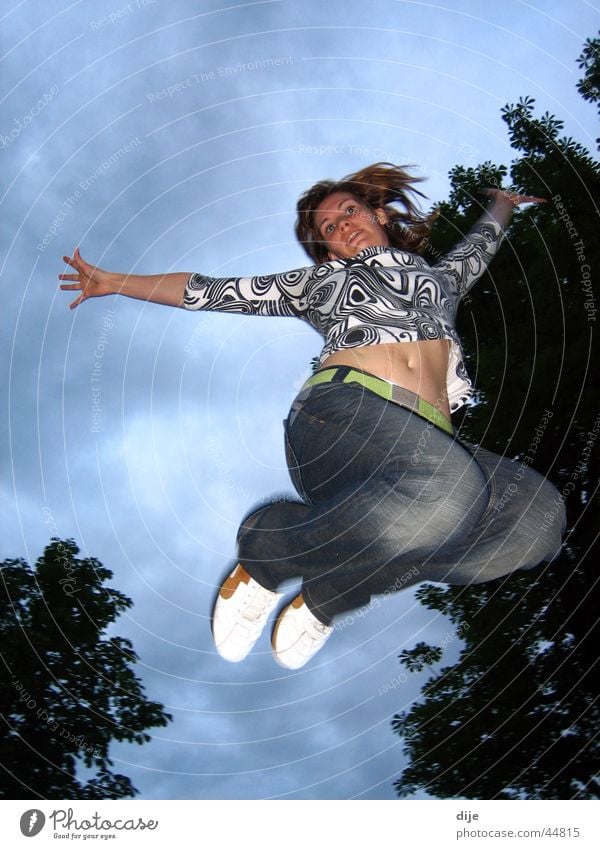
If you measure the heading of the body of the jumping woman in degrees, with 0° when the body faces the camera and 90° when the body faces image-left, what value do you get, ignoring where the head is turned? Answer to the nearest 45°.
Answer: approximately 315°

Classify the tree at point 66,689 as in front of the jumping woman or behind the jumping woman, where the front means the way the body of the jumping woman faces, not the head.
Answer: behind

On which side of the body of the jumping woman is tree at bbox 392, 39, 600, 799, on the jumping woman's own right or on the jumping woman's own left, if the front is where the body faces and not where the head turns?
on the jumping woman's own left
